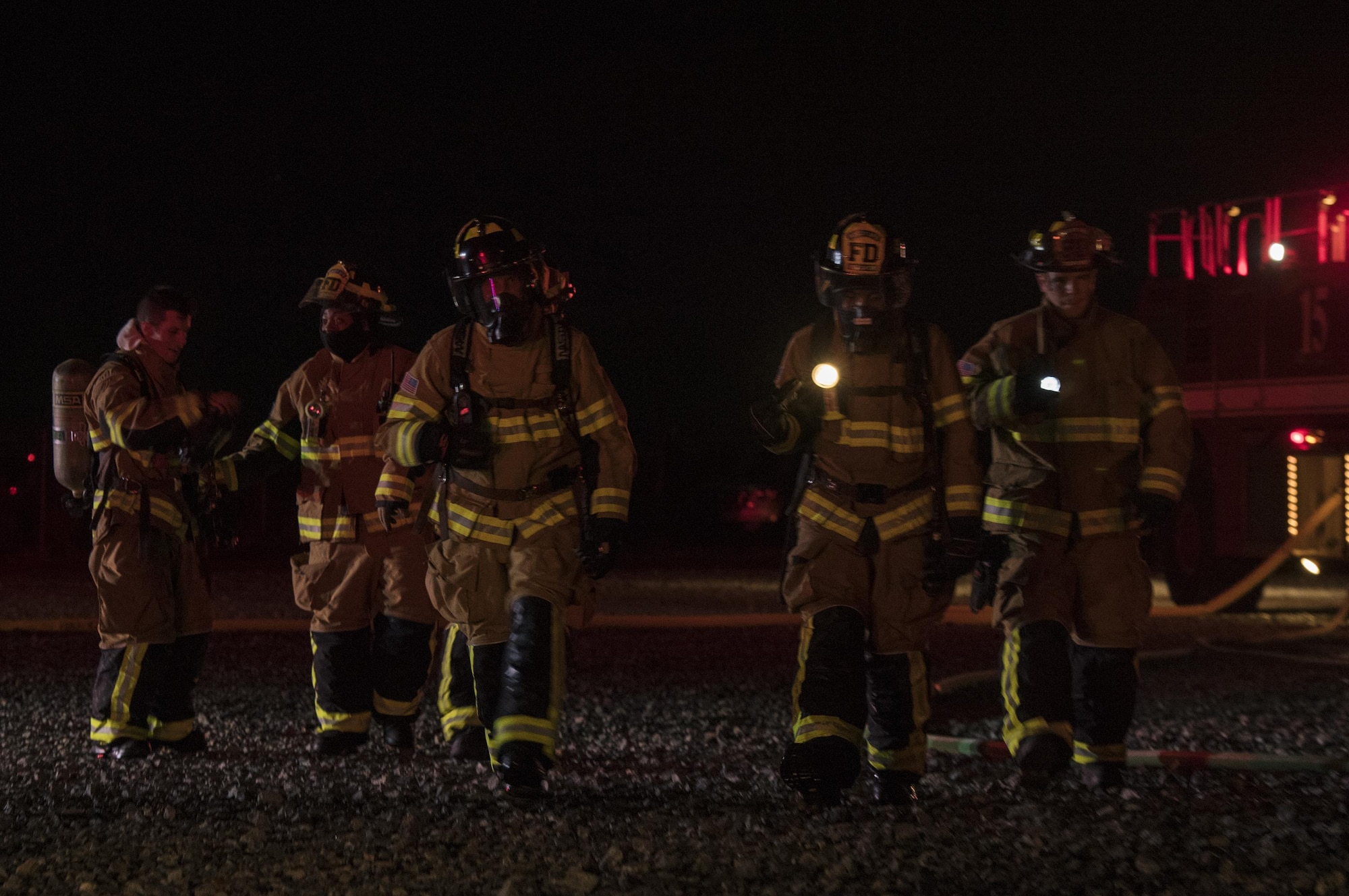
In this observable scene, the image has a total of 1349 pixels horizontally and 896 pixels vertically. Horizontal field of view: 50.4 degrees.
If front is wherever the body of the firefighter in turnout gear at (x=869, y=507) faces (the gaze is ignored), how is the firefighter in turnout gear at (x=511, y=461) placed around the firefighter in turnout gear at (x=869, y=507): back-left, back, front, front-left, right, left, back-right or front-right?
right

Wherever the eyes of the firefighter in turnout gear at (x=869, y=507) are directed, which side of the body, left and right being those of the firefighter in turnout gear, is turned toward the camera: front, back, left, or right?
front

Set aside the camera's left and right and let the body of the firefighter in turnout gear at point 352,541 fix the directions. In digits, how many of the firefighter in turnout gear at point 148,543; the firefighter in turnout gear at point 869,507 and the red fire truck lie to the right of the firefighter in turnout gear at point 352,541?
1

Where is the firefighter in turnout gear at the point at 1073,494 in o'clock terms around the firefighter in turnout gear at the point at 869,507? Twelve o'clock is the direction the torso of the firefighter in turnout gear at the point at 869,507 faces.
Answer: the firefighter in turnout gear at the point at 1073,494 is roughly at 8 o'clock from the firefighter in turnout gear at the point at 869,507.

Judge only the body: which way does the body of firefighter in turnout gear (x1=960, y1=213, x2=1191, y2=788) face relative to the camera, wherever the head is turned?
toward the camera

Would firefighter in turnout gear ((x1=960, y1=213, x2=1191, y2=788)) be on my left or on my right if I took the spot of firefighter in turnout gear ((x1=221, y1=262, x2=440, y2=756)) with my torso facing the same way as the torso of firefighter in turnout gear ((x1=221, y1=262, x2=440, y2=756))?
on my left

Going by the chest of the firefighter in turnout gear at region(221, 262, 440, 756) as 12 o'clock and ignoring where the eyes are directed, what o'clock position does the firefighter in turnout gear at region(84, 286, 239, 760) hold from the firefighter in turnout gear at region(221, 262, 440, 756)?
the firefighter in turnout gear at region(84, 286, 239, 760) is roughly at 3 o'clock from the firefighter in turnout gear at region(221, 262, 440, 756).

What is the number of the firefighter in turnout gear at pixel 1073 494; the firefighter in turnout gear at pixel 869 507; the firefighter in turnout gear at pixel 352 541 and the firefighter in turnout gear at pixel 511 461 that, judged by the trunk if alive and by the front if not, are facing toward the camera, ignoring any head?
4

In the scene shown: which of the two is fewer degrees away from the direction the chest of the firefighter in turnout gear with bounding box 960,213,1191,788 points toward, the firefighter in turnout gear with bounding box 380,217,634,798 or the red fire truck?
the firefighter in turnout gear

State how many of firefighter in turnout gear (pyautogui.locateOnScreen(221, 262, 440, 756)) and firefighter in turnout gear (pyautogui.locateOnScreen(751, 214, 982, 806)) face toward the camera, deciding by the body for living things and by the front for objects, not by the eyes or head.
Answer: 2

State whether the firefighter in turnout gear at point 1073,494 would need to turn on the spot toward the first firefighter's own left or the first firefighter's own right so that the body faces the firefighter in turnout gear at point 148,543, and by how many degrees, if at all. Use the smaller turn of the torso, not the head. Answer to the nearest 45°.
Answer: approximately 90° to the first firefighter's own right

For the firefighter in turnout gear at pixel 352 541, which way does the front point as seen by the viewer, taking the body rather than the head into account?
toward the camera

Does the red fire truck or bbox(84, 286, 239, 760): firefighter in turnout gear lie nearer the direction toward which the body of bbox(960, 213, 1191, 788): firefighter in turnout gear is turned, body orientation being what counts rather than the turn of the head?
the firefighter in turnout gear

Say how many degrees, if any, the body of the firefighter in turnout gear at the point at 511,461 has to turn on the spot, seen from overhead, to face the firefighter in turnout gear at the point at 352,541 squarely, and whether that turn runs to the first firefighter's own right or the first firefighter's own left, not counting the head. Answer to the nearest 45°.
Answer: approximately 135° to the first firefighter's own right
